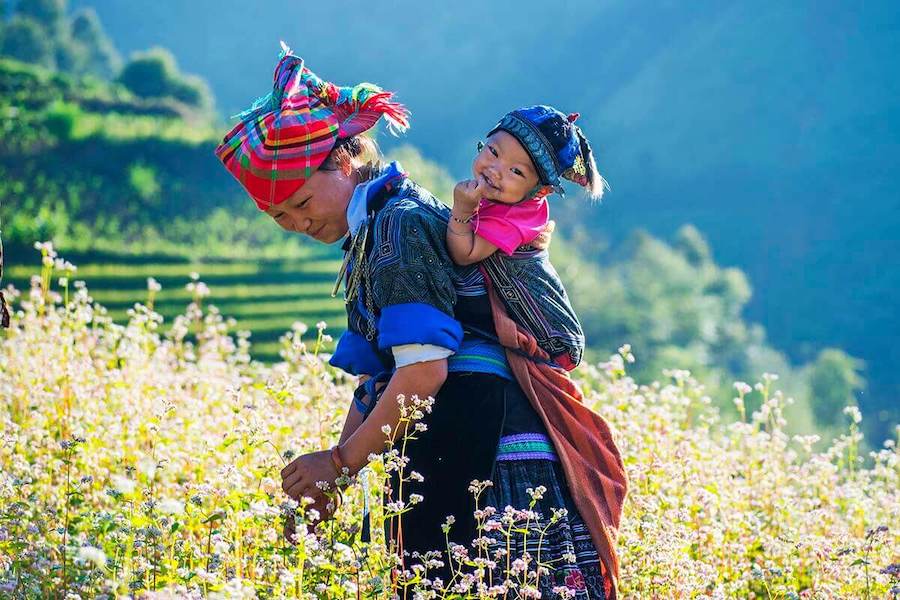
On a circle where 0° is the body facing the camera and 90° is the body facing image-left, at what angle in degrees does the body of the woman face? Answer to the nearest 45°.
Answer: approximately 90°

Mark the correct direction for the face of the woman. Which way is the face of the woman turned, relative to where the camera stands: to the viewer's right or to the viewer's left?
to the viewer's left

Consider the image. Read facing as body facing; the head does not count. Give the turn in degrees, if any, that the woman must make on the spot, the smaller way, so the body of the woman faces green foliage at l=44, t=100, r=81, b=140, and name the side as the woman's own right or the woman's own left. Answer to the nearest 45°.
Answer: approximately 90° to the woman's own right

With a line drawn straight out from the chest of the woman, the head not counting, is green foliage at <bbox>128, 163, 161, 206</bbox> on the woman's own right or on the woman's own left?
on the woman's own right
